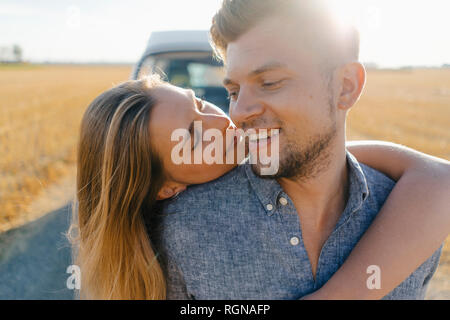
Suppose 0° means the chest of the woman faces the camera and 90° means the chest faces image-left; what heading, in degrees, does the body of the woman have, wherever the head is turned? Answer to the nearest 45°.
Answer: approximately 270°

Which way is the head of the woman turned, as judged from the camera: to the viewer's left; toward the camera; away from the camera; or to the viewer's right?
to the viewer's right

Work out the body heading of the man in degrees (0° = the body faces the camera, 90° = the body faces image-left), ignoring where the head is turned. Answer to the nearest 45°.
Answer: approximately 0°
